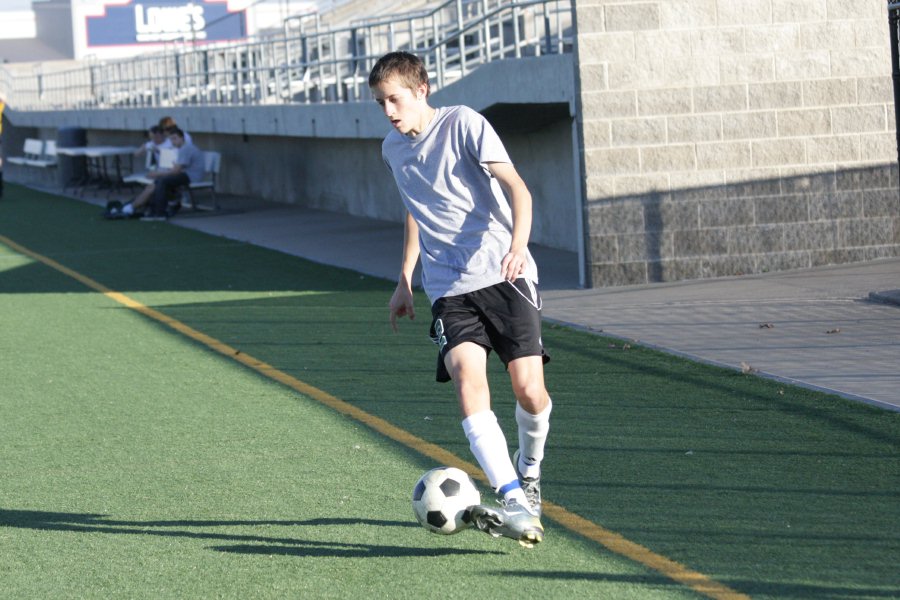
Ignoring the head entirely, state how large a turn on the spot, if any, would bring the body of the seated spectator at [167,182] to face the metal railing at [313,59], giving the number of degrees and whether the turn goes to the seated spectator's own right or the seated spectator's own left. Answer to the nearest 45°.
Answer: approximately 135° to the seated spectator's own right

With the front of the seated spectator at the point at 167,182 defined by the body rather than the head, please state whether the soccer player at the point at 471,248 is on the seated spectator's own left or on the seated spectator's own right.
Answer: on the seated spectator's own left

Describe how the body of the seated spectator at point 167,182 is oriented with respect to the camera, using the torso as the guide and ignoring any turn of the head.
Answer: to the viewer's left

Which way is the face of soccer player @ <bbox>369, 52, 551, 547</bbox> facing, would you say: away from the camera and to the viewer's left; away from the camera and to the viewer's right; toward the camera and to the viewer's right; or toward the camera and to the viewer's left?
toward the camera and to the viewer's left

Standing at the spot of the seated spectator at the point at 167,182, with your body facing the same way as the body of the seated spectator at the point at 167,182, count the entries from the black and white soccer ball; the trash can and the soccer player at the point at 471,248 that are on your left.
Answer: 2

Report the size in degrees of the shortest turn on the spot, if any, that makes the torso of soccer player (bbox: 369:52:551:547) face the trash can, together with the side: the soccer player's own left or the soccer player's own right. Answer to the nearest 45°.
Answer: approximately 135° to the soccer player's own right

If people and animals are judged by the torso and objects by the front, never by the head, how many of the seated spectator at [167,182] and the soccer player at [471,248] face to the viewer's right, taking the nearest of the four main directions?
0

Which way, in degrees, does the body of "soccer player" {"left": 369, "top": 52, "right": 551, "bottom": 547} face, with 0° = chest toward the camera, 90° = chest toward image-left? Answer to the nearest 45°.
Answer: approximately 45°

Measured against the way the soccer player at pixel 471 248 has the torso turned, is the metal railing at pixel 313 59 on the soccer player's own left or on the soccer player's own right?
on the soccer player's own right
